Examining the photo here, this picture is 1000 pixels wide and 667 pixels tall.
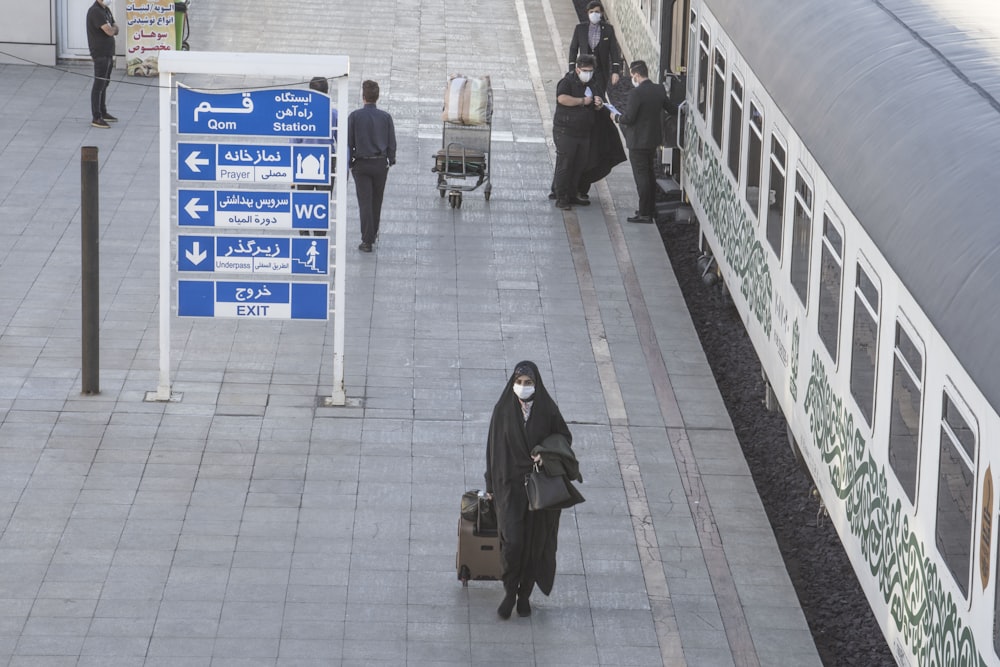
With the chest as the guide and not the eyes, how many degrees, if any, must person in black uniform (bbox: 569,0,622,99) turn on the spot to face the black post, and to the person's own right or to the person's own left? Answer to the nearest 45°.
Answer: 0° — they already face it

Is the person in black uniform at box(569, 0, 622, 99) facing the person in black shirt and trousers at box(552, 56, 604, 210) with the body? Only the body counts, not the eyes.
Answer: yes

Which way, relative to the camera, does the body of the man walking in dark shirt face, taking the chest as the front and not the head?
away from the camera

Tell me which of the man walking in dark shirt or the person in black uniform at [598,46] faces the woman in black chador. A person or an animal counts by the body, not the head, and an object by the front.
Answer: the person in black uniform
